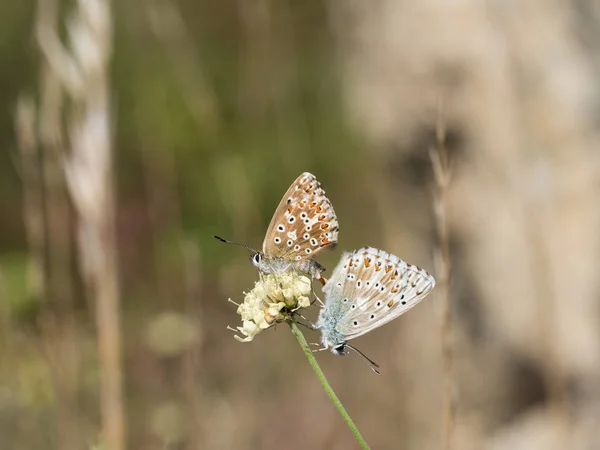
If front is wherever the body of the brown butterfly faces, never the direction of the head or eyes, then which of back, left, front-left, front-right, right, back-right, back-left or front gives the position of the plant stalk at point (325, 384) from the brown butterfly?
back

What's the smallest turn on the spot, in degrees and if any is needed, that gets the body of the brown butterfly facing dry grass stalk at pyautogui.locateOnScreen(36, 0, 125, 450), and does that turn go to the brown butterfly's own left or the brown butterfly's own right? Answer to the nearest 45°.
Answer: approximately 45° to the brown butterfly's own right

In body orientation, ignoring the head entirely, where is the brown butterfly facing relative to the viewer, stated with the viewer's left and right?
facing to the left of the viewer

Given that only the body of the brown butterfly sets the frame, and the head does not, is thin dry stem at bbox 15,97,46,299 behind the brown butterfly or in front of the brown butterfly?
in front

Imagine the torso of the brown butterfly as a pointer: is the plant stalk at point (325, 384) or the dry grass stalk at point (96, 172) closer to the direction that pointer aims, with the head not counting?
the dry grass stalk
